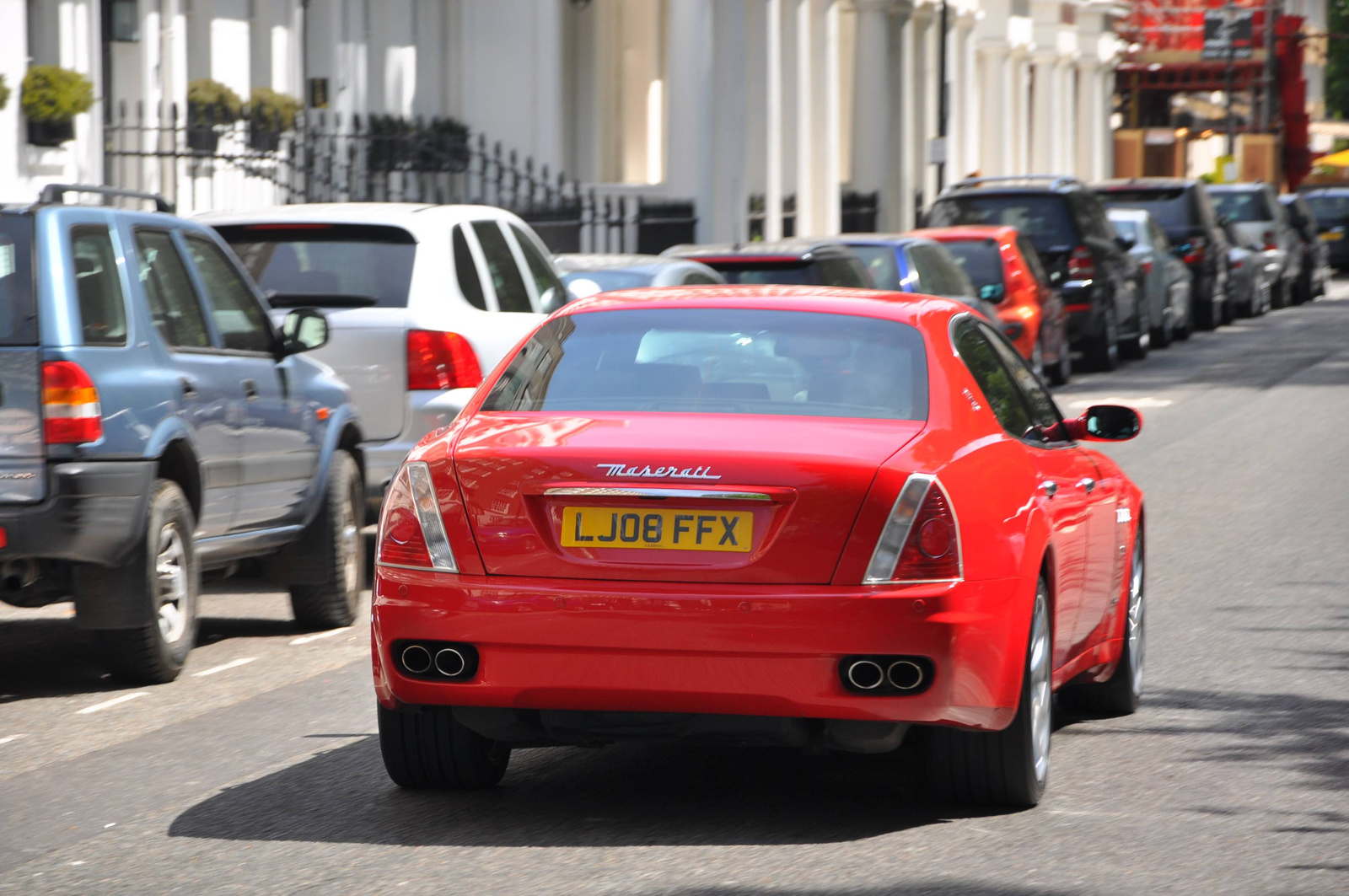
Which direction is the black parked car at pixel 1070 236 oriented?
away from the camera

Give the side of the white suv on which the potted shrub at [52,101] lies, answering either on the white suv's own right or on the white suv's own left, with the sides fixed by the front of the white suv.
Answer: on the white suv's own left

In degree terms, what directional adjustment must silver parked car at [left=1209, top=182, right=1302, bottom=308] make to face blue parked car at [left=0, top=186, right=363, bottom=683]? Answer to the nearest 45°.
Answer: approximately 180°

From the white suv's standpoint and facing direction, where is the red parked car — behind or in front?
in front

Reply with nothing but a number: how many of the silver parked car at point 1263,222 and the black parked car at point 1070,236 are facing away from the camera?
2

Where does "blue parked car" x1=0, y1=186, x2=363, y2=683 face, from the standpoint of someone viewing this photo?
facing away from the viewer and to the right of the viewer

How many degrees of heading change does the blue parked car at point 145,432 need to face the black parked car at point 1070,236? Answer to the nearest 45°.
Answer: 0° — it already faces it

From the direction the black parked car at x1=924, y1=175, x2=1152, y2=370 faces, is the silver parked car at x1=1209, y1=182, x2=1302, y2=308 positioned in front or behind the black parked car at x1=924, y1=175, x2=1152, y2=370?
in front

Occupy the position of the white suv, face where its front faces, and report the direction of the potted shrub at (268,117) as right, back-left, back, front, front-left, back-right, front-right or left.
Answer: front-left

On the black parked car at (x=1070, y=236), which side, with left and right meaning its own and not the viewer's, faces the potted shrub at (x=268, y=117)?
left

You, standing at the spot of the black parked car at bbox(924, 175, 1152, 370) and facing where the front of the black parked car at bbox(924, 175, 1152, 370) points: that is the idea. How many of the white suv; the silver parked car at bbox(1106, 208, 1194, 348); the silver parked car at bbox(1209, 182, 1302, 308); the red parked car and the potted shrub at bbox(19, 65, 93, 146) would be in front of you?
2

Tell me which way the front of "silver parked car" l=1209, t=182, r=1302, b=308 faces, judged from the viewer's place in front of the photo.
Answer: facing away from the viewer

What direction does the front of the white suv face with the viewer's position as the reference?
facing away from the viewer and to the right of the viewer
